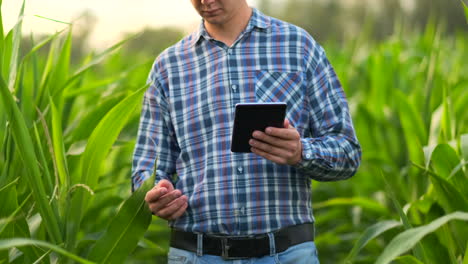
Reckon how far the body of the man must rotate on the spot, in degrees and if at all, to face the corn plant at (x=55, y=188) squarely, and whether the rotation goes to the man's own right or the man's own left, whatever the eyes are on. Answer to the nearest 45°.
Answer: approximately 45° to the man's own right

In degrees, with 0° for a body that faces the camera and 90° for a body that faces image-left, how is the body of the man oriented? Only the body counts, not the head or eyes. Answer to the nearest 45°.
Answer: approximately 0°
